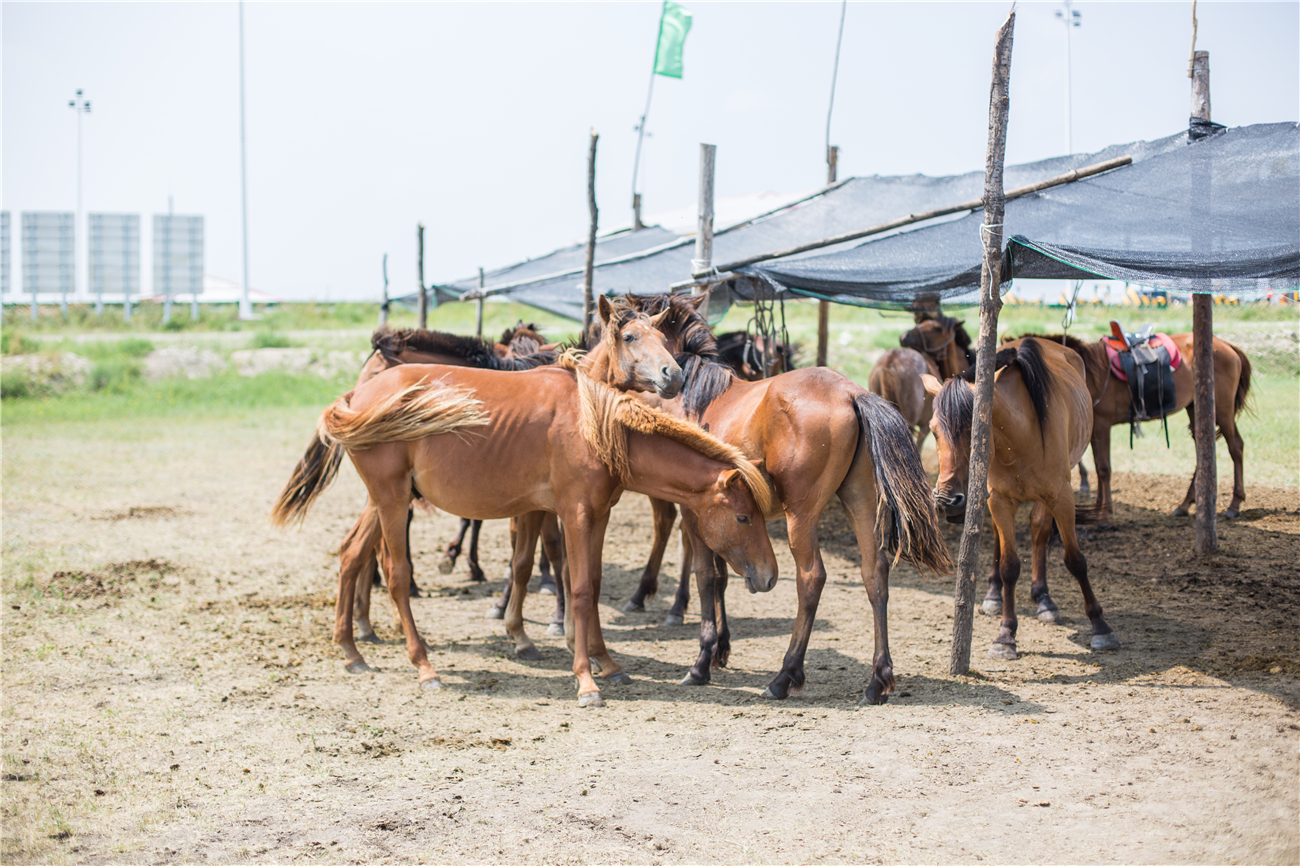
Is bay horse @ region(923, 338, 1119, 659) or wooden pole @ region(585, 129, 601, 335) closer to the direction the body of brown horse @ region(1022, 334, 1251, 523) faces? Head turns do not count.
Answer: the wooden pole

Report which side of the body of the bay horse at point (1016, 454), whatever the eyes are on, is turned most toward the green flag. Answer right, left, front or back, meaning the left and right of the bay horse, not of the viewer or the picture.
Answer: right

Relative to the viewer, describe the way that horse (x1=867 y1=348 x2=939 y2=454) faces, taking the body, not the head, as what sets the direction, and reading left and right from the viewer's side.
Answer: facing away from the viewer and to the right of the viewer

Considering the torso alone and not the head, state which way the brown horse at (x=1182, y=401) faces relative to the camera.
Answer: to the viewer's left

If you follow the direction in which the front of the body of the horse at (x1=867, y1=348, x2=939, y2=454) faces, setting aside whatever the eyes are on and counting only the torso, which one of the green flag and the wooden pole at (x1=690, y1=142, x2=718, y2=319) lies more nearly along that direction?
the green flag

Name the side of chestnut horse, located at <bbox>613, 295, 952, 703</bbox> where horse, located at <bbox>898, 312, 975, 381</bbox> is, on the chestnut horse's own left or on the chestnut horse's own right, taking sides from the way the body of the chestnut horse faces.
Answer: on the chestnut horse's own right

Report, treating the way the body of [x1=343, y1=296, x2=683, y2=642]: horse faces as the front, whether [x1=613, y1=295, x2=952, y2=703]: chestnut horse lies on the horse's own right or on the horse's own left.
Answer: on the horse's own right

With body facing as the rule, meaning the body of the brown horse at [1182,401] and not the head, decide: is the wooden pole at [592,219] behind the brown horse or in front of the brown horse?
in front

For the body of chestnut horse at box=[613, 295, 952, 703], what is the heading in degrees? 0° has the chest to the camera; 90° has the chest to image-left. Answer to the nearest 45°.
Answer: approximately 135°

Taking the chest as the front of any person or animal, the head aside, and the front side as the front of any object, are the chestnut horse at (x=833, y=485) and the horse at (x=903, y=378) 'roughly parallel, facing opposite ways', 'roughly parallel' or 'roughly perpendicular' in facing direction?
roughly perpendicular

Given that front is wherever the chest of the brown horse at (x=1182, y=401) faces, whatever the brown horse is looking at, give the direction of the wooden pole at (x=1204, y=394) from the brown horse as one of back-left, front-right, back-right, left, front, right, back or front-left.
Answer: left

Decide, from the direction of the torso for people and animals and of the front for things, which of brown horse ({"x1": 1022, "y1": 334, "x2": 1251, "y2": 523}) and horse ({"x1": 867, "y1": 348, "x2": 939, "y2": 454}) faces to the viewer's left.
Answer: the brown horse
